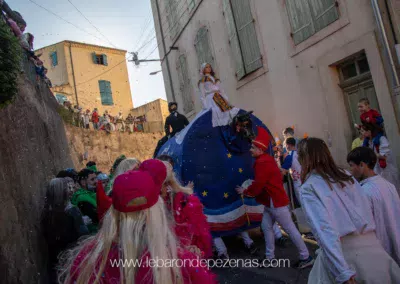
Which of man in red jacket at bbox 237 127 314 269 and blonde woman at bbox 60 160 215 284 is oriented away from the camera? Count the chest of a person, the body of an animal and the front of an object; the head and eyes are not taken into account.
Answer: the blonde woman

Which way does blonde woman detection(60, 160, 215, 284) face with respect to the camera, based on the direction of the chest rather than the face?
away from the camera

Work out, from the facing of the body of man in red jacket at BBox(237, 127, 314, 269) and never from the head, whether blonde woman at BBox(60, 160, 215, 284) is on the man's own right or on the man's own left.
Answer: on the man's own left

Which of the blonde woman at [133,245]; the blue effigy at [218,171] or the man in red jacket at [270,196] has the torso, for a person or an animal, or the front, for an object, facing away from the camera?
the blonde woman

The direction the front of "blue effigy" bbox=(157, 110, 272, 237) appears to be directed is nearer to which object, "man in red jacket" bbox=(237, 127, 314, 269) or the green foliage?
the man in red jacket

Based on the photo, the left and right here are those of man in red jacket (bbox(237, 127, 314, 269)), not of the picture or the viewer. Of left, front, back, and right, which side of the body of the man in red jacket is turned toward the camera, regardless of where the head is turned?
left

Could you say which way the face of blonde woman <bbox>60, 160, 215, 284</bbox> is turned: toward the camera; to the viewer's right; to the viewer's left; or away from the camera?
away from the camera

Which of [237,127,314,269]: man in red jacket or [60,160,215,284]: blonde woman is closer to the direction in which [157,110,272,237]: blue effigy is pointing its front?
the man in red jacket

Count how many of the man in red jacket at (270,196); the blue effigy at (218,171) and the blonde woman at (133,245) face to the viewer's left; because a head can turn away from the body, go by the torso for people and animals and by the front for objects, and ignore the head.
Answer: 1

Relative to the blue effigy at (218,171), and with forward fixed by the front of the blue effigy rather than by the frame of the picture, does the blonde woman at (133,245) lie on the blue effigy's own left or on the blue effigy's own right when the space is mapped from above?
on the blue effigy's own right

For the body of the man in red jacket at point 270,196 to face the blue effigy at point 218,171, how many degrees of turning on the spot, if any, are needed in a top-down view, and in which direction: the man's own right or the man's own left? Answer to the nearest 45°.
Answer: approximately 45° to the man's own right
